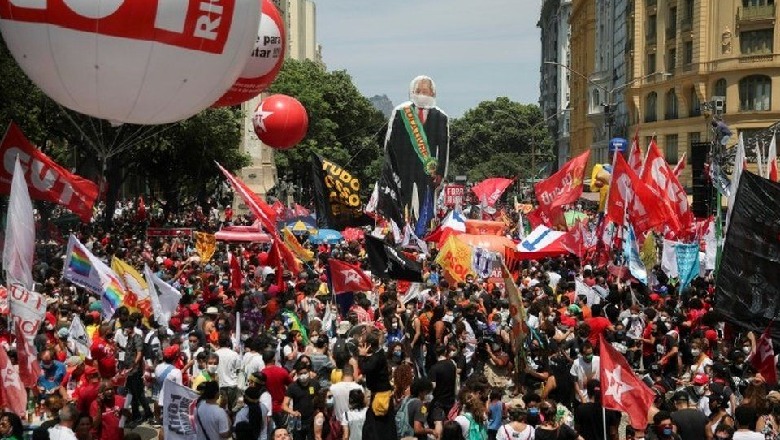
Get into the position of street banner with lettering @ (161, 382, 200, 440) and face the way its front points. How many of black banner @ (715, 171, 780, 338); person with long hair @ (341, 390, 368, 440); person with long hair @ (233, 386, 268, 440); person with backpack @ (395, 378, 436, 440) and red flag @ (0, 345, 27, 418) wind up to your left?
4

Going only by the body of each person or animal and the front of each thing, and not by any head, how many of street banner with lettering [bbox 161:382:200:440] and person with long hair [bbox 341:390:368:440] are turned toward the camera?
1

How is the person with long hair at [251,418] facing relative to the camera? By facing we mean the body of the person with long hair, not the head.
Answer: away from the camera

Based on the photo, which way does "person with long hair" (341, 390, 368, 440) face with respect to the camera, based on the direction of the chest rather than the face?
away from the camera

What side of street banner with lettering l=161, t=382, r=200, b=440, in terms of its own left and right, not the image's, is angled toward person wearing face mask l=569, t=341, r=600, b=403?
left

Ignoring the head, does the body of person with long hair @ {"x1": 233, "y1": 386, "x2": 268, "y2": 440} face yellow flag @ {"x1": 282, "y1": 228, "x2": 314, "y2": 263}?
yes

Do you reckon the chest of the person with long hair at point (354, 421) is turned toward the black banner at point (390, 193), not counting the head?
yes
